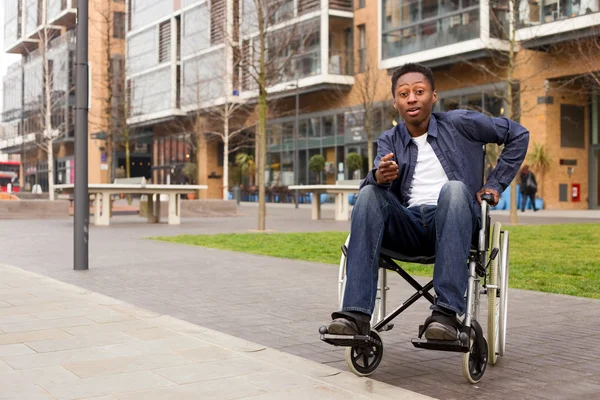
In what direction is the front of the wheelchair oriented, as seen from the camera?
facing the viewer

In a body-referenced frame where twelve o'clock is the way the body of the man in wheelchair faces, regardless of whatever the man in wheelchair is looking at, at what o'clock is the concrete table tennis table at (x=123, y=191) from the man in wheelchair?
The concrete table tennis table is roughly at 5 o'clock from the man in wheelchair.

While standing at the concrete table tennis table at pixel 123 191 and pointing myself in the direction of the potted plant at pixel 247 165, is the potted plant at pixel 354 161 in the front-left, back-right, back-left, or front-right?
front-right

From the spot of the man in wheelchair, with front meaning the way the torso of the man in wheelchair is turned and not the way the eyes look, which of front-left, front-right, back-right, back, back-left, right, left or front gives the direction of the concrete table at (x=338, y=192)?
back

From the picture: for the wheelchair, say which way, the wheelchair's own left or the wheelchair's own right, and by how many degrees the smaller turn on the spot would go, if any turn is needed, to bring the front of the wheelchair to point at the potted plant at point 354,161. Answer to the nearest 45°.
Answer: approximately 180°

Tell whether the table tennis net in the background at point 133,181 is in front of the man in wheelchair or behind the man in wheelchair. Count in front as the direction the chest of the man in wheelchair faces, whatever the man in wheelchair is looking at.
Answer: behind

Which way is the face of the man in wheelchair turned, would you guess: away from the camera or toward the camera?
toward the camera

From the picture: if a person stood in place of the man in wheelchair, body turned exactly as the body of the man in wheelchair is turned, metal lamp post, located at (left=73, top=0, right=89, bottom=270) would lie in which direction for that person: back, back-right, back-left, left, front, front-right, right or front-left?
back-right

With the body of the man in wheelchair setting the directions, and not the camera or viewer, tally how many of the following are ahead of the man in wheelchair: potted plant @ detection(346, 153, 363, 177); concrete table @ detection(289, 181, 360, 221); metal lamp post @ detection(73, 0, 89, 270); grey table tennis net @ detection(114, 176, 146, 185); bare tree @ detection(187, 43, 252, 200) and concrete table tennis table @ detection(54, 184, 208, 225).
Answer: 0

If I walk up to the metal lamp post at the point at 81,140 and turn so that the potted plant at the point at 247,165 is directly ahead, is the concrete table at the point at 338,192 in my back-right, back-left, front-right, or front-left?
front-right

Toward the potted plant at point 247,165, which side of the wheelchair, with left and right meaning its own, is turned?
back

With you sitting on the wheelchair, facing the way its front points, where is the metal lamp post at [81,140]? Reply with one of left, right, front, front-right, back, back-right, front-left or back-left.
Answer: back-right

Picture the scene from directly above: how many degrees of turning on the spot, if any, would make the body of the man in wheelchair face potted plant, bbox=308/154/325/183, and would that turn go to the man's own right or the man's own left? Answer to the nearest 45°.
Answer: approximately 180°

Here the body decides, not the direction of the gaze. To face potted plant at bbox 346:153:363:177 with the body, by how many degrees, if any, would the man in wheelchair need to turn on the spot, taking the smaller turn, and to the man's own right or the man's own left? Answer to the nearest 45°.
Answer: approximately 180°

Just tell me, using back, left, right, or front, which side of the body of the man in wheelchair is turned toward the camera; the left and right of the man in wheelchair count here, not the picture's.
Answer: front

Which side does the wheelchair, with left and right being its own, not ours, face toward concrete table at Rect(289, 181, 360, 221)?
back

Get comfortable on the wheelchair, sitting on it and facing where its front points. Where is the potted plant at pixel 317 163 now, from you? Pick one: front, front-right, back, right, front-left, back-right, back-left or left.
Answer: back

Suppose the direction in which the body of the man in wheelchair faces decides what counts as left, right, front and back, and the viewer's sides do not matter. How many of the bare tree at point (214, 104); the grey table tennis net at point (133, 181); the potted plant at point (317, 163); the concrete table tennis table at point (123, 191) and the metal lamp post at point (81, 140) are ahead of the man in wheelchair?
0
